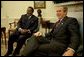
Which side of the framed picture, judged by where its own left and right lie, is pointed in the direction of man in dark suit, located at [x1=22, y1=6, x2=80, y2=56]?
front

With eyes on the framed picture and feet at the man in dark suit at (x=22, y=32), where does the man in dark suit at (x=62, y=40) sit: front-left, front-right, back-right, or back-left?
back-right

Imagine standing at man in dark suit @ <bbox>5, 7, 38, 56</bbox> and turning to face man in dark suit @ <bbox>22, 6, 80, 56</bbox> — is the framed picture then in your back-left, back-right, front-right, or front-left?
back-left

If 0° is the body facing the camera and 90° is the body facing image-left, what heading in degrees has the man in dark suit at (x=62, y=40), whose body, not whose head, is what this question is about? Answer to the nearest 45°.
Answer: approximately 45°

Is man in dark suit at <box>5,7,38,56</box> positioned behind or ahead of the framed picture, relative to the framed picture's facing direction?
ahead

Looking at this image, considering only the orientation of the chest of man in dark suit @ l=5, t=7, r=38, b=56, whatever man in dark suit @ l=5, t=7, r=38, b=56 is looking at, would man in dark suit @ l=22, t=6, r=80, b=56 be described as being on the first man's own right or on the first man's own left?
on the first man's own left

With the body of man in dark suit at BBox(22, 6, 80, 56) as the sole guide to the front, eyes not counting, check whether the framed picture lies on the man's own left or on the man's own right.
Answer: on the man's own right

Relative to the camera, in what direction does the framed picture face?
facing the viewer

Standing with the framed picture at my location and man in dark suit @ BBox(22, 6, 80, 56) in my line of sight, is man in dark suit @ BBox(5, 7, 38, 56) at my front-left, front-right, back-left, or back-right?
front-right
